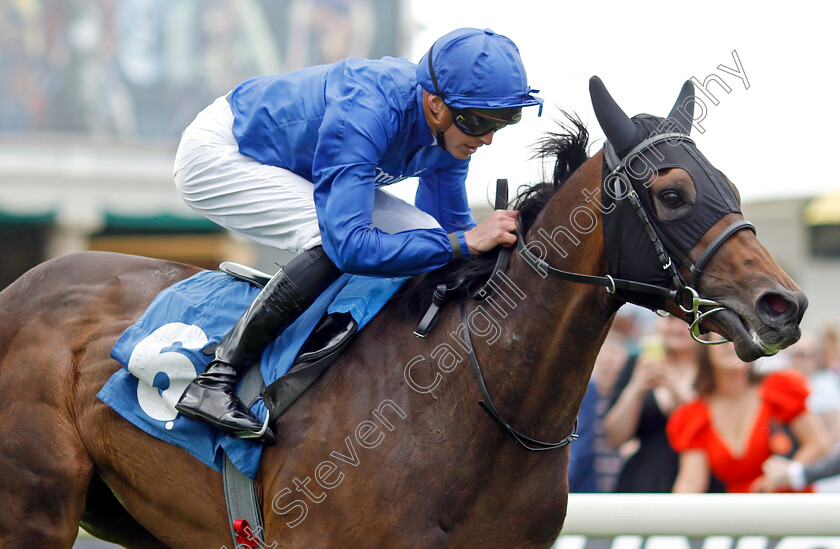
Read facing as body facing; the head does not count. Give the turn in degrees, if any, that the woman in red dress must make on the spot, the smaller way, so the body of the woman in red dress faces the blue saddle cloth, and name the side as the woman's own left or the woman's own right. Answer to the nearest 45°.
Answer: approximately 45° to the woman's own right

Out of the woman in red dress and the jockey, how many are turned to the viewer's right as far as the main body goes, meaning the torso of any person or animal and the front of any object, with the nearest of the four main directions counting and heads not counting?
1

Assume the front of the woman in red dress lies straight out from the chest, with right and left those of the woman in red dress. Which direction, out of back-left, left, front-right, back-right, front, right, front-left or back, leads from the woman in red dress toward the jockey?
front-right

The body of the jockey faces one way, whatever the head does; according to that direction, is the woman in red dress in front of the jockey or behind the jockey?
in front

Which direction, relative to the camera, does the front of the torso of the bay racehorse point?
to the viewer's right

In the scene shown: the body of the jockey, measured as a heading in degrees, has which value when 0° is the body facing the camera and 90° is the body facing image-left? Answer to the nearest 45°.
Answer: approximately 270°

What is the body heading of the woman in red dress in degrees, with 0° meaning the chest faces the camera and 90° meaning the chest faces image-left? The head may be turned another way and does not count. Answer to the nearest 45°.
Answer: approximately 0°

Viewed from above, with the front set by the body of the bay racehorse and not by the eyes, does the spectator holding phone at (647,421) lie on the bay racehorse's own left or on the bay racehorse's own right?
on the bay racehorse's own left

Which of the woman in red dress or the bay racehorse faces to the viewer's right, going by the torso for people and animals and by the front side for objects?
the bay racehorse
